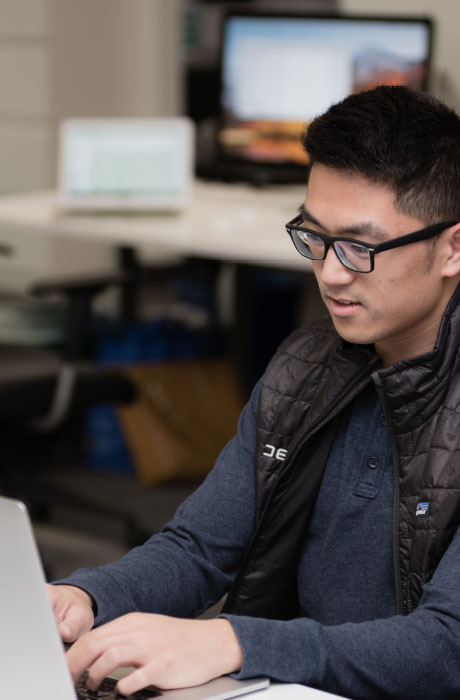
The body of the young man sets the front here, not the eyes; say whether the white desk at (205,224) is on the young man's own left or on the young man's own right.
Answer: on the young man's own right

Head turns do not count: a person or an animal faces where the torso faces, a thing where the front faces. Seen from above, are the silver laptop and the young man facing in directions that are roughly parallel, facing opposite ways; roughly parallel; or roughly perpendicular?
roughly parallel, facing opposite ways

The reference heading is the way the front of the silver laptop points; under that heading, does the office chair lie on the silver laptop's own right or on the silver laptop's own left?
on the silver laptop's own left

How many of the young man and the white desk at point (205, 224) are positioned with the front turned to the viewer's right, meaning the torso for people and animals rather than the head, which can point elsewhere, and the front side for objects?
0

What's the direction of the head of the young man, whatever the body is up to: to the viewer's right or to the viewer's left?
to the viewer's left

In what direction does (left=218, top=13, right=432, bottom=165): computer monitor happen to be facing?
toward the camera

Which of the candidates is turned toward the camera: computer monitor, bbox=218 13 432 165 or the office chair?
the computer monitor

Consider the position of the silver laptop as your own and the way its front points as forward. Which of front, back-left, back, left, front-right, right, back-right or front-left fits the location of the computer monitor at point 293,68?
front-left

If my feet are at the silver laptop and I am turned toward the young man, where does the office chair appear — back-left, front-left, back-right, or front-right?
front-left

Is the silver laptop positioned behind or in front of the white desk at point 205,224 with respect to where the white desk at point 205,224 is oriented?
in front

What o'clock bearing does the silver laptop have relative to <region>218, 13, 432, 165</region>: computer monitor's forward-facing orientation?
The silver laptop is roughly at 12 o'clock from the computer monitor.

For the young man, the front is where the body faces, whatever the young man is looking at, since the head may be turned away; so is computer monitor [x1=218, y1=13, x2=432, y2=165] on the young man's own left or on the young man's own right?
on the young man's own right

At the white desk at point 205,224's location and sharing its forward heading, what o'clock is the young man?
The young man is roughly at 12 o'clock from the white desk.

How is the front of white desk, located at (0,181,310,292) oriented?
toward the camera

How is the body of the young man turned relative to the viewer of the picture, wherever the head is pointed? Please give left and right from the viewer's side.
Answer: facing the viewer and to the left of the viewer
